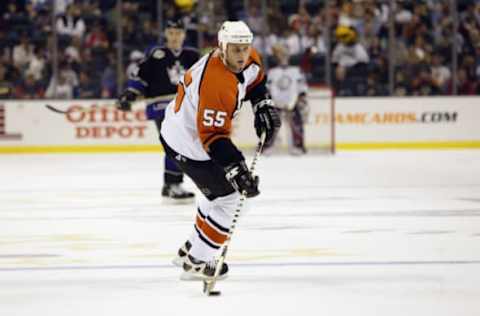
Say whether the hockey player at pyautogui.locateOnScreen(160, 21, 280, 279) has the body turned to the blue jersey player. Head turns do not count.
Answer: no

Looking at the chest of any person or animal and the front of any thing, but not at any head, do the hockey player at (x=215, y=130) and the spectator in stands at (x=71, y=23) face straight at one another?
no

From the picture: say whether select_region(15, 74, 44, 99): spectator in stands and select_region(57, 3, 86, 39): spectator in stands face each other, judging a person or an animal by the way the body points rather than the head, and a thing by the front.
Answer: no

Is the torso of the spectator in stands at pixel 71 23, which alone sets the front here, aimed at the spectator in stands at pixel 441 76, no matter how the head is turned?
no

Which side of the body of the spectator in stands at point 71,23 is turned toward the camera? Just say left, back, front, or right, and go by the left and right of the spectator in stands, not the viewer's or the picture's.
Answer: front

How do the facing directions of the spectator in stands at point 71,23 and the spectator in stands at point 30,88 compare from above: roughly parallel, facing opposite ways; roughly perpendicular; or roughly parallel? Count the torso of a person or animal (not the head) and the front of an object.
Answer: roughly parallel

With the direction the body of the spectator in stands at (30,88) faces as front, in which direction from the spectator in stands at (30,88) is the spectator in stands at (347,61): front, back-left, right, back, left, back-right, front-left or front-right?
left

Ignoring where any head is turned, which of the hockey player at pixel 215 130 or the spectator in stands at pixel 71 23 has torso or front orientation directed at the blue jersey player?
the spectator in stands

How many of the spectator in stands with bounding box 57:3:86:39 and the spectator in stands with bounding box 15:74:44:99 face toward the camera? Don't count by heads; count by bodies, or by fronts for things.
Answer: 2

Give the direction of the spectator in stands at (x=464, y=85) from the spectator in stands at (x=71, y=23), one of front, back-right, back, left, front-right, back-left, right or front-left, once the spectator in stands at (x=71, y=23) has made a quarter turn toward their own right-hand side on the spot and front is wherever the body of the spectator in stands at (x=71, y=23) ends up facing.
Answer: back

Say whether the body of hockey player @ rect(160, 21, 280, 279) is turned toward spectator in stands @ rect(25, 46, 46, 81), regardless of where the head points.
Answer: no

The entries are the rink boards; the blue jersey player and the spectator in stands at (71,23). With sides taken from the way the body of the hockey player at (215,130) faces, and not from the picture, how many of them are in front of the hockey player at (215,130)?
0

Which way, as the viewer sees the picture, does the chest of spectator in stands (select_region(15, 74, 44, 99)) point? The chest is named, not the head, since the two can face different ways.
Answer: toward the camera

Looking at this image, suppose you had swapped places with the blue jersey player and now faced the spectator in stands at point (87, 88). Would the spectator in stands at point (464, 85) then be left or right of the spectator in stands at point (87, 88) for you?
right
